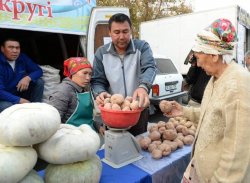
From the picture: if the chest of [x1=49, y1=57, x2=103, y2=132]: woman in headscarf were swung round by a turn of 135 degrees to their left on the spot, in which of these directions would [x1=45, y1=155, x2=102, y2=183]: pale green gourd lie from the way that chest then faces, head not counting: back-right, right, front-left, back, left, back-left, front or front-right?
back

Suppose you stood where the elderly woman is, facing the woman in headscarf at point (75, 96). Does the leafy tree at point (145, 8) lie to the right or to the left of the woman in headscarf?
right

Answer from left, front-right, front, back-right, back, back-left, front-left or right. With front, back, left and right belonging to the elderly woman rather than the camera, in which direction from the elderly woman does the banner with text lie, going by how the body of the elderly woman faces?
front-right

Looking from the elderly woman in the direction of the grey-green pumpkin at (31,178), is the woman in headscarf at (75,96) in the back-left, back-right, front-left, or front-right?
front-right

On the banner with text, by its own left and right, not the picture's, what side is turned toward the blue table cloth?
front

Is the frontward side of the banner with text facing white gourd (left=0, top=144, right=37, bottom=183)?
yes

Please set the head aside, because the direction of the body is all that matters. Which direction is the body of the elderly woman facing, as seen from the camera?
to the viewer's left

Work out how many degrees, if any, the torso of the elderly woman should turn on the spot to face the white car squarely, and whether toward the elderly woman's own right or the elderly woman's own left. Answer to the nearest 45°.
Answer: approximately 90° to the elderly woman's own right

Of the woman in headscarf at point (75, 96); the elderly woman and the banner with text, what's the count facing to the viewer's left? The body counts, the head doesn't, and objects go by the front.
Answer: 1

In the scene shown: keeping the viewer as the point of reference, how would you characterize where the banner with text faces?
facing the viewer
